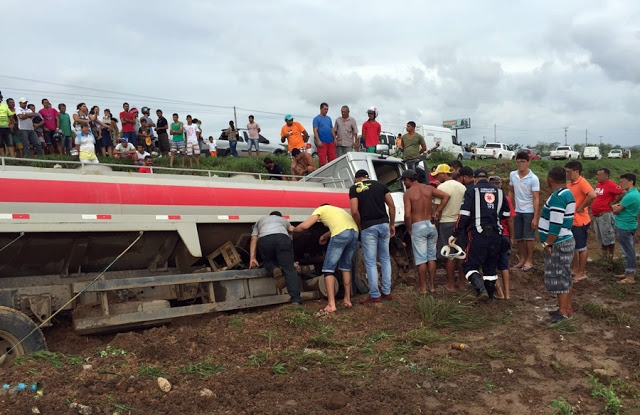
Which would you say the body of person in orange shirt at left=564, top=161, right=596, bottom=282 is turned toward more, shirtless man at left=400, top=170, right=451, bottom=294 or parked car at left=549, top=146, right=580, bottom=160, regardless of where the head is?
the shirtless man

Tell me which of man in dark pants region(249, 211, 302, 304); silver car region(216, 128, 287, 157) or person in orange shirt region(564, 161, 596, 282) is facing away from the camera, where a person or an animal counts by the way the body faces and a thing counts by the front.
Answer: the man in dark pants

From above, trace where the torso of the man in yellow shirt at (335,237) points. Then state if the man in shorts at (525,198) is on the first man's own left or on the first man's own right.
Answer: on the first man's own right

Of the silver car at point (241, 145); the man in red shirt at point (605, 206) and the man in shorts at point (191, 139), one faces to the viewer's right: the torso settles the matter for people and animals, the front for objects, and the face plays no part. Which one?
the silver car

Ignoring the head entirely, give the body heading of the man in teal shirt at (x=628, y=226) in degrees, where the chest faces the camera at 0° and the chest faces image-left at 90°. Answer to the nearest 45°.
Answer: approximately 90°

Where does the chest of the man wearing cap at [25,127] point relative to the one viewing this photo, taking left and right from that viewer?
facing the viewer and to the right of the viewer

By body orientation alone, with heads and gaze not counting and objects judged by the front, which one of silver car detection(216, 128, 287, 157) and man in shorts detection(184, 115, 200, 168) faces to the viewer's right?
the silver car

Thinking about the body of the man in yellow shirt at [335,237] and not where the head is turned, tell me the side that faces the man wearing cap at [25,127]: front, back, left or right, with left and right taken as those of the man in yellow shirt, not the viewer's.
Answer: front

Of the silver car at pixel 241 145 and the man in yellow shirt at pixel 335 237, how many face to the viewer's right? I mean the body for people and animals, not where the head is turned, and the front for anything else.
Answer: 1

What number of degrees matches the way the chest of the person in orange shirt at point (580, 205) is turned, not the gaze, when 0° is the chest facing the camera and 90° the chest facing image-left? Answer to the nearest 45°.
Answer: approximately 90°

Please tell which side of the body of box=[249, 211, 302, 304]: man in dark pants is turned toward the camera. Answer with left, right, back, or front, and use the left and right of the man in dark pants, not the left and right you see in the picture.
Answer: back

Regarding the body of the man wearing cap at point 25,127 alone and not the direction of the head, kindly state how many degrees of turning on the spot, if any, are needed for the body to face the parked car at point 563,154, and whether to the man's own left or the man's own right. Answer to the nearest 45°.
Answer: approximately 45° to the man's own left

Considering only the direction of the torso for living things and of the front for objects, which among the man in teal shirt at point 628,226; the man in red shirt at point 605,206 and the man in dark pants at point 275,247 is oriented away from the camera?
the man in dark pants

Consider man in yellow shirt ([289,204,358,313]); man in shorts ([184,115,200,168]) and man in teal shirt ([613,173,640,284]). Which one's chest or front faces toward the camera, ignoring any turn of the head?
the man in shorts
